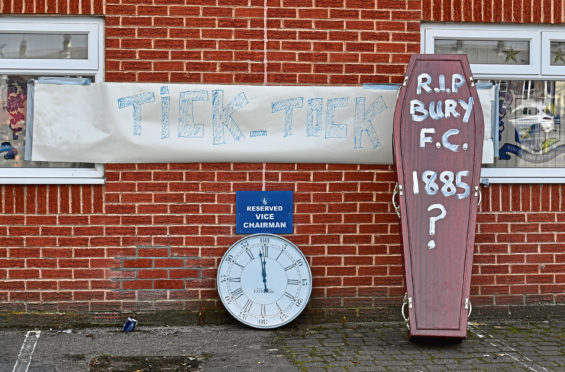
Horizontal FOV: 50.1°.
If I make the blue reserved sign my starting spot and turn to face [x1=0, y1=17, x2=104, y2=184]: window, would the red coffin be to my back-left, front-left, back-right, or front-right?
back-left

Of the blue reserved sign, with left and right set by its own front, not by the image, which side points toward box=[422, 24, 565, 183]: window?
left

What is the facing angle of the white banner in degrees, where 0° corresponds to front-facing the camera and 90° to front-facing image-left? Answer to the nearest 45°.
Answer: approximately 0°

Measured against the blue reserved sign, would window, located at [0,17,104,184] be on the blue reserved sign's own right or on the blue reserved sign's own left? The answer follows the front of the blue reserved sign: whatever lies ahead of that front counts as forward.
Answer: on the blue reserved sign's own right

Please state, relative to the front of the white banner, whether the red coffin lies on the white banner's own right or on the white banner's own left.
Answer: on the white banner's own left

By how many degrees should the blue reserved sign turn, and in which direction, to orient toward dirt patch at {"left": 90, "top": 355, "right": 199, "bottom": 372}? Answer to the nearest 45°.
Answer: approximately 45° to its right

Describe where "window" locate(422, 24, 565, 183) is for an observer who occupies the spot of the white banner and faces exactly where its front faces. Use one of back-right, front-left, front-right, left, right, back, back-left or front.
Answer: left

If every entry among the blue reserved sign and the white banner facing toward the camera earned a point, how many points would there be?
2

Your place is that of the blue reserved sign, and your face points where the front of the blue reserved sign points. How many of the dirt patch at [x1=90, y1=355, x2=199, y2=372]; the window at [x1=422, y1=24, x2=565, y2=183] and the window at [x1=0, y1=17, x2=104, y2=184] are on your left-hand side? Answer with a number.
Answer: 1
